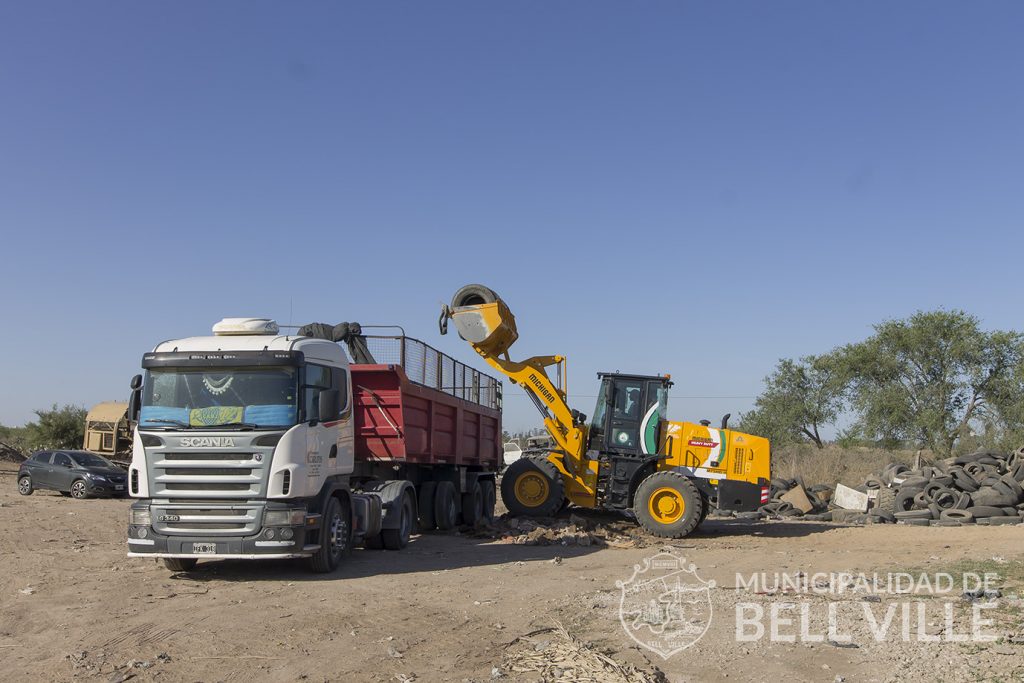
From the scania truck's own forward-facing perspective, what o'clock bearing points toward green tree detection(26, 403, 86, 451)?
The green tree is roughly at 4 o'clock from the scania truck.

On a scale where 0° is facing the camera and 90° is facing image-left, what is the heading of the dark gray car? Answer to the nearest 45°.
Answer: approximately 315°

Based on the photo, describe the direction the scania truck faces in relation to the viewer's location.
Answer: facing the viewer and to the left of the viewer

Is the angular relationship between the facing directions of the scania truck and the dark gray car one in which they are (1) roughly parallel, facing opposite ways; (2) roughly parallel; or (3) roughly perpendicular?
roughly perpendicular

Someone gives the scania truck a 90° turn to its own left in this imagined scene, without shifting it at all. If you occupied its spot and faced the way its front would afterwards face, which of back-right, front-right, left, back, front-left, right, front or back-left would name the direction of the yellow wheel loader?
left

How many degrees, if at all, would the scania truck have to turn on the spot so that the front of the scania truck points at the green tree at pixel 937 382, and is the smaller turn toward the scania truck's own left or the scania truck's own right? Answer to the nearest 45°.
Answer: approximately 180°

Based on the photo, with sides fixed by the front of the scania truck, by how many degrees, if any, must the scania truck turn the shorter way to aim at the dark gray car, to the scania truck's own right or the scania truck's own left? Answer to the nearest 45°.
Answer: approximately 135° to the scania truck's own right

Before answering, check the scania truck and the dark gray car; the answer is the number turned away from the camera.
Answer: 0
